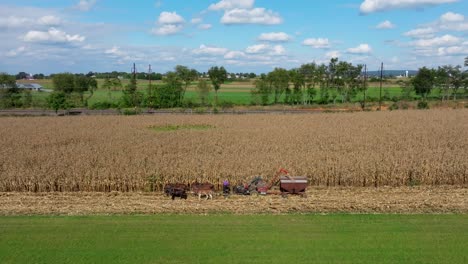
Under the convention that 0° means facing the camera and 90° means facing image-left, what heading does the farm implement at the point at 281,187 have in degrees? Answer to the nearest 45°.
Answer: approximately 90°
